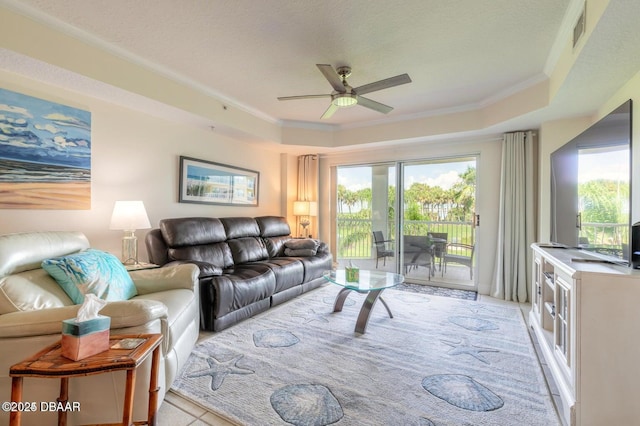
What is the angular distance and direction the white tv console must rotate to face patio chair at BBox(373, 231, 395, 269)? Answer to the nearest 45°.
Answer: approximately 45° to its right

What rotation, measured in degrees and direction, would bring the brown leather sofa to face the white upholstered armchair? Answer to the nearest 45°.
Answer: approximately 90° to its right

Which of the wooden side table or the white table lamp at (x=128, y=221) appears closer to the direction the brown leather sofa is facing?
the wooden side table

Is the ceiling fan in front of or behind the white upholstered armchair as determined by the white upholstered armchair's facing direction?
in front

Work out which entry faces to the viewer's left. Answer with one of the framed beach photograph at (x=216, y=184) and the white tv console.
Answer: the white tv console

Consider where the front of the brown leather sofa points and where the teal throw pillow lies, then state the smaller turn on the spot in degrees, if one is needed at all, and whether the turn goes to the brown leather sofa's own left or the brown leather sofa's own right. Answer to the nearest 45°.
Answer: approximately 90° to the brown leather sofa's own right

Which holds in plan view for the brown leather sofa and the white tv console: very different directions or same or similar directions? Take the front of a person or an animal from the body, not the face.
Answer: very different directions

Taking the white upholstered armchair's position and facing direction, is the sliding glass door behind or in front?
in front

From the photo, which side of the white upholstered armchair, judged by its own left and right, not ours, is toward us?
right

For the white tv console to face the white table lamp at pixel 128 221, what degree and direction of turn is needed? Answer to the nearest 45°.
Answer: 0° — it already faces it

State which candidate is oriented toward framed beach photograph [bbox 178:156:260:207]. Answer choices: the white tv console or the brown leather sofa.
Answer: the white tv console

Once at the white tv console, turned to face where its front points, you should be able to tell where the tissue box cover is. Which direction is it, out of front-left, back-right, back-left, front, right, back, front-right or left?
front-left

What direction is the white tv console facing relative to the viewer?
to the viewer's left
